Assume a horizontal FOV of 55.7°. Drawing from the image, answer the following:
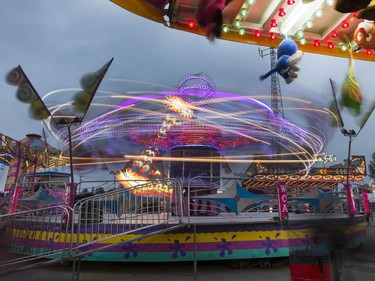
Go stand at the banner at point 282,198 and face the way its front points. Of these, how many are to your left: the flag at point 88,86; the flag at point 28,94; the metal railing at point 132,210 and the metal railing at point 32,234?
0

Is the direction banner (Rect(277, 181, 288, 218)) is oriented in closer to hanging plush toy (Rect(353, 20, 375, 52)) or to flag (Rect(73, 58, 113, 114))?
the hanging plush toy

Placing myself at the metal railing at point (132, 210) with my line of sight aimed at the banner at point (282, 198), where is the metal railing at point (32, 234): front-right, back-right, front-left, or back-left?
back-left

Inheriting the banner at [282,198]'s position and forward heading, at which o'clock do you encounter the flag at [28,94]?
The flag is roughly at 2 o'clock from the banner.

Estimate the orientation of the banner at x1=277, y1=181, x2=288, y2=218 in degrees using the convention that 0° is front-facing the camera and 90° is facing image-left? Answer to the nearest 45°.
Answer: approximately 0°

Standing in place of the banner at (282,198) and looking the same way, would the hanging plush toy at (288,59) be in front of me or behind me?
in front

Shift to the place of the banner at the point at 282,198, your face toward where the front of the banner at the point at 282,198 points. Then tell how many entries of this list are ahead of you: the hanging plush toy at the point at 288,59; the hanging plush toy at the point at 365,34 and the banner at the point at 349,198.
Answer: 2

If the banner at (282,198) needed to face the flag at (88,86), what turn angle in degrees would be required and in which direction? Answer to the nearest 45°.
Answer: approximately 45° to its right
